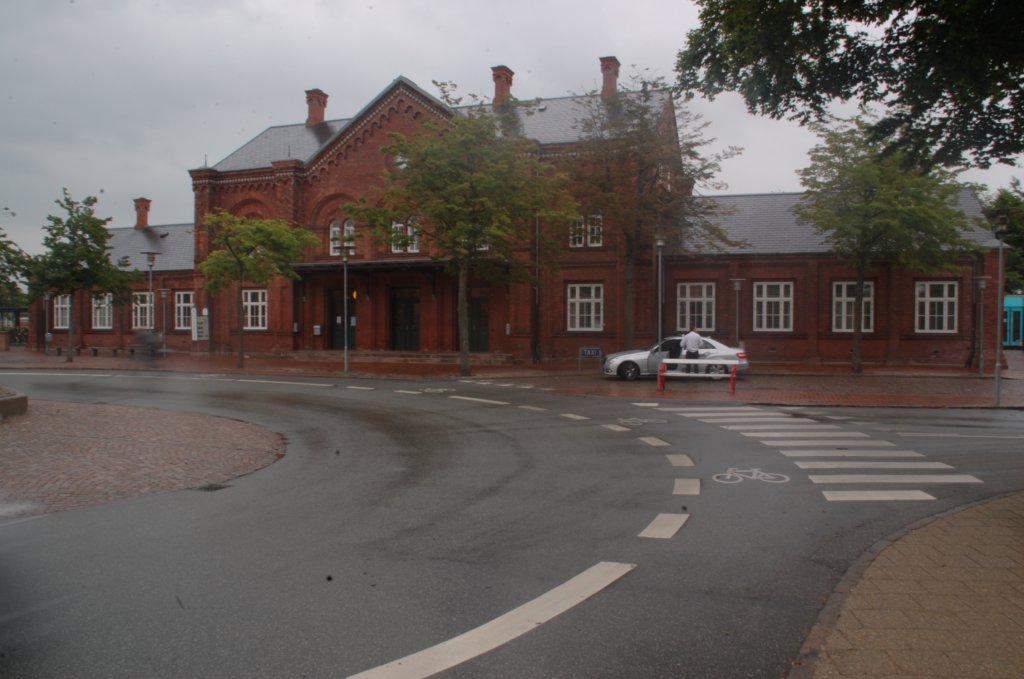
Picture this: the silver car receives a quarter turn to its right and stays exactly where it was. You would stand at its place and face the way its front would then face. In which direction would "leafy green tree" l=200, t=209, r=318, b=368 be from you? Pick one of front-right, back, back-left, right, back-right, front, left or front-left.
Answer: left

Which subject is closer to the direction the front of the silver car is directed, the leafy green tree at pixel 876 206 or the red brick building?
the red brick building

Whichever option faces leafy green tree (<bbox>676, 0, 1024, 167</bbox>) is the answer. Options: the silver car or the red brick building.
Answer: the red brick building

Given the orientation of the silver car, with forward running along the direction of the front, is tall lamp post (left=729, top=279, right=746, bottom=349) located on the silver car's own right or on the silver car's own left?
on the silver car's own right

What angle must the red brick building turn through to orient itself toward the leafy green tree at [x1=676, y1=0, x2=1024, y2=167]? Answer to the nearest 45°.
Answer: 0° — it already faces it

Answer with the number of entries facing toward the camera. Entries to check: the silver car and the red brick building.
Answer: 1

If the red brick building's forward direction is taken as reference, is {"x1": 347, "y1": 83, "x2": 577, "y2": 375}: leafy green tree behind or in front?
in front

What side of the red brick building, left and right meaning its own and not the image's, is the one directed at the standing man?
front

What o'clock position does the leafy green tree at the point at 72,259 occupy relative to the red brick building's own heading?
The leafy green tree is roughly at 3 o'clock from the red brick building.

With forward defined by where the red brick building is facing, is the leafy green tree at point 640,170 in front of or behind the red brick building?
in front

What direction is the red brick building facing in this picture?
toward the camera

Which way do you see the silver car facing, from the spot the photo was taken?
facing to the left of the viewer

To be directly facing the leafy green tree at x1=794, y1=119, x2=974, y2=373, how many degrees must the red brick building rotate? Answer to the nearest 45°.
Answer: approximately 45° to its left

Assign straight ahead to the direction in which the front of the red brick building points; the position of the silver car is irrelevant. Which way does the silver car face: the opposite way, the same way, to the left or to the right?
to the right
